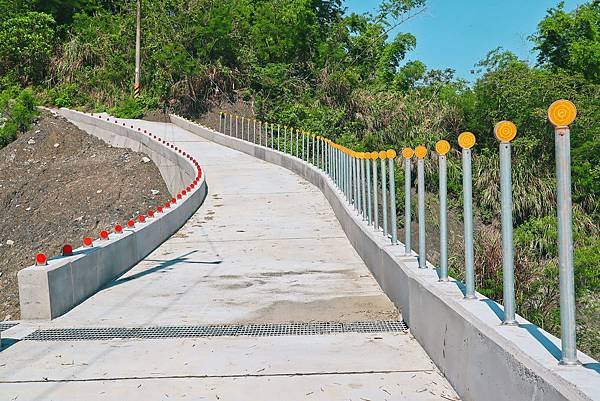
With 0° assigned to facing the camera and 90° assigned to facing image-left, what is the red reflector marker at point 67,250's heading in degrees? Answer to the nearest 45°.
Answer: approximately 0°

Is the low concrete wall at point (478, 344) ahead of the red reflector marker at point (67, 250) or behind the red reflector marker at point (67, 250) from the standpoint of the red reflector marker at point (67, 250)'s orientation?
ahead

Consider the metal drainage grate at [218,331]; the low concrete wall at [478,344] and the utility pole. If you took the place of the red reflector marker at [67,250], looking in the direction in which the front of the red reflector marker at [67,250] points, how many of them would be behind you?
1

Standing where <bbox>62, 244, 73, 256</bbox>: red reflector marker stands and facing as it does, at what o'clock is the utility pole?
The utility pole is roughly at 6 o'clock from the red reflector marker.

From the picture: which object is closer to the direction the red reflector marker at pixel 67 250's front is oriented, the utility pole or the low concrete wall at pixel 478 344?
the low concrete wall

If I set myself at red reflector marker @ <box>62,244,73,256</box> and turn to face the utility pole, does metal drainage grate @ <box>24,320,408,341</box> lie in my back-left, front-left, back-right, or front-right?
back-right

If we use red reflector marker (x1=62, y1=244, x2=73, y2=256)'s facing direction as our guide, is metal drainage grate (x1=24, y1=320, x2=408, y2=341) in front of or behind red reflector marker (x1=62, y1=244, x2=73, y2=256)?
in front
